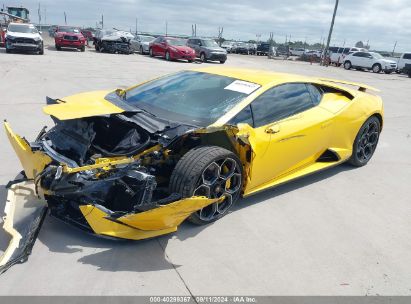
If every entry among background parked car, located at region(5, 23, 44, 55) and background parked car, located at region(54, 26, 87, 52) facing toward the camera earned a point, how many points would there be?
2

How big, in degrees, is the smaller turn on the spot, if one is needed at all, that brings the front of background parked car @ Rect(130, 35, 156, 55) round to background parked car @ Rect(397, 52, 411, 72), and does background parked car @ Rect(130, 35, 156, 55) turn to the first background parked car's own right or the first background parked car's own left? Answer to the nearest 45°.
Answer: approximately 45° to the first background parked car's own left

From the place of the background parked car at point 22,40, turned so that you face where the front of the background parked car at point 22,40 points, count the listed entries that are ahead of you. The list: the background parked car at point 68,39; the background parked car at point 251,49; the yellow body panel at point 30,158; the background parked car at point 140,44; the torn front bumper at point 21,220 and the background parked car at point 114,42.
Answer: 2

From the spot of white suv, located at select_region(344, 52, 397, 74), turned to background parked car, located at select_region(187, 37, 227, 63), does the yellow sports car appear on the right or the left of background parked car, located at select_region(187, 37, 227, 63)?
left

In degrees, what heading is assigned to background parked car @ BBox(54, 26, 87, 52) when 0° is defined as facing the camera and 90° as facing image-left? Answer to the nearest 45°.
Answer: approximately 0°

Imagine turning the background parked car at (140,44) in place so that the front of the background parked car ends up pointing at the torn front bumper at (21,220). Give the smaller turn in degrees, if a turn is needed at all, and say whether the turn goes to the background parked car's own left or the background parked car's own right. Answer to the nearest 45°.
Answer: approximately 45° to the background parked car's own right

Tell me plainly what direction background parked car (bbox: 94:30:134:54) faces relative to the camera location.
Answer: facing the viewer and to the right of the viewer

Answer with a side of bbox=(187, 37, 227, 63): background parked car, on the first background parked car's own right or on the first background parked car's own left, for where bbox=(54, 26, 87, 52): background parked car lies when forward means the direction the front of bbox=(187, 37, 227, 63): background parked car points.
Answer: on the first background parked car's own right

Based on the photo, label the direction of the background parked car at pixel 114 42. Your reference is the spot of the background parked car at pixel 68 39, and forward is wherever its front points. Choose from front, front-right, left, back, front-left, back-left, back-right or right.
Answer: left

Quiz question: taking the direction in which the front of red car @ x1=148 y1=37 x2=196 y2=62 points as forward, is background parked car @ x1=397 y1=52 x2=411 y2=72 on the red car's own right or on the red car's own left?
on the red car's own left

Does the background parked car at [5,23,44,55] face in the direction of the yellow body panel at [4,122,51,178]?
yes

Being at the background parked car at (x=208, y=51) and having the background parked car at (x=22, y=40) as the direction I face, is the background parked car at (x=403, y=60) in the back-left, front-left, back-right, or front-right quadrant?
back-left

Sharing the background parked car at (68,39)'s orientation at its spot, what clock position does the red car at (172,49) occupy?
The red car is roughly at 10 o'clock from the background parked car.

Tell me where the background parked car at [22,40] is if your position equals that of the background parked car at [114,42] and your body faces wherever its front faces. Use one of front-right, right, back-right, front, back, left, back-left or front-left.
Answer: right
